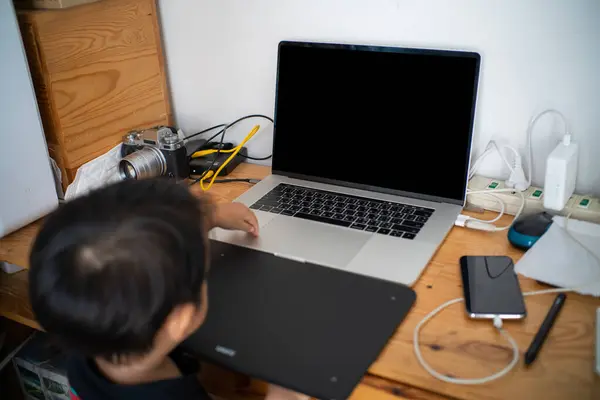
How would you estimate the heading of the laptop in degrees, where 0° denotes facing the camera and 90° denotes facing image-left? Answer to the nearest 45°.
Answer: approximately 45°

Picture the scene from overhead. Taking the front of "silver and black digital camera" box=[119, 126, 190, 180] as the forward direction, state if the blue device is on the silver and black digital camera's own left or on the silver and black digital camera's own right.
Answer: on the silver and black digital camera's own left

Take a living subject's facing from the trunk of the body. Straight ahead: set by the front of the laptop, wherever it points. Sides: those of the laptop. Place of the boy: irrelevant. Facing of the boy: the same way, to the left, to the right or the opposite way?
the opposite way

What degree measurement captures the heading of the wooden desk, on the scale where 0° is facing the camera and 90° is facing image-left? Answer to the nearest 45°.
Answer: approximately 0°

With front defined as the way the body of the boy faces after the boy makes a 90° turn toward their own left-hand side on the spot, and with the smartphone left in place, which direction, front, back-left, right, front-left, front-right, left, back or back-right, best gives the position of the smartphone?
back-right

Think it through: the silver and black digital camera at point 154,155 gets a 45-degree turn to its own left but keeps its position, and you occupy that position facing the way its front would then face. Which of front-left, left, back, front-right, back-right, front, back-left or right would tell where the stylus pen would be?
front-left

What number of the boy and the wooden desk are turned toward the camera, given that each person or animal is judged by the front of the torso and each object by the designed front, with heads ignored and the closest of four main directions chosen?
1

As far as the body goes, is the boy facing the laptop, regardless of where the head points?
yes

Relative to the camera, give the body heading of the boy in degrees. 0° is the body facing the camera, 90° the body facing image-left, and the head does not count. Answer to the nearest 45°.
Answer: approximately 225°

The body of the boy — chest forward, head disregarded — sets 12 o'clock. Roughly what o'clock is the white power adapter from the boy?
The white power adapter is roughly at 1 o'clock from the boy.

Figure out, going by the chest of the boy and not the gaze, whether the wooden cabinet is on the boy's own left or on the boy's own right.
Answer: on the boy's own left
